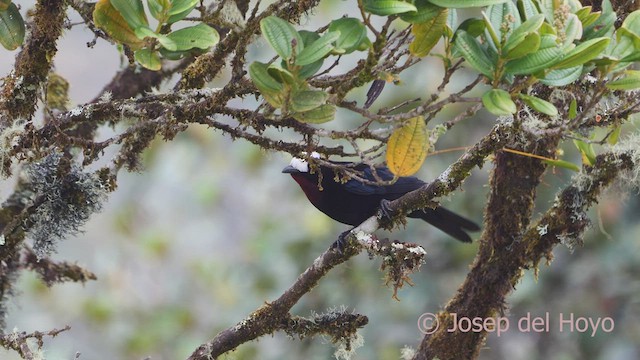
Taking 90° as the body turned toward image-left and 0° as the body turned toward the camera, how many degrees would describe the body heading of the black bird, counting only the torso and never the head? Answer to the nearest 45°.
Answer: approximately 90°
